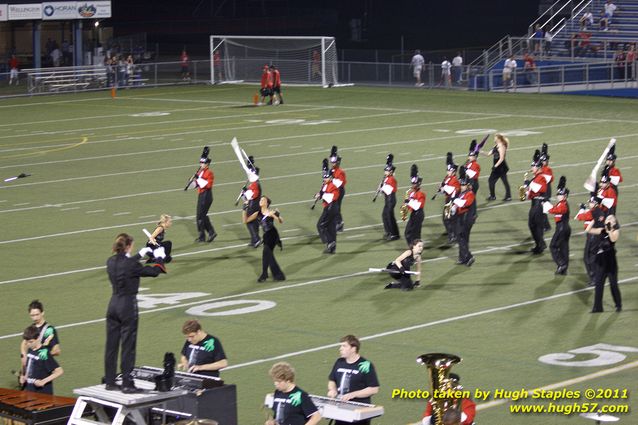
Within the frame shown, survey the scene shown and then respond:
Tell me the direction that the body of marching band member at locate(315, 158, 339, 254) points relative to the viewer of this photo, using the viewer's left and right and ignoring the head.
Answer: facing the viewer and to the left of the viewer

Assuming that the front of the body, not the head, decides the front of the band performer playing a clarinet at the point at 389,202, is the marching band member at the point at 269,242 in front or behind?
in front

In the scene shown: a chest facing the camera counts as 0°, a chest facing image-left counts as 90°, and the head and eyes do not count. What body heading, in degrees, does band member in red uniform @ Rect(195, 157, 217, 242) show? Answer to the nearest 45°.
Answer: approximately 45°

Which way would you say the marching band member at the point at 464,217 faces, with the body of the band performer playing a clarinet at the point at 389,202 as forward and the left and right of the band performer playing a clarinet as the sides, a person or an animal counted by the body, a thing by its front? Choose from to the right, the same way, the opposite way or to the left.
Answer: the same way

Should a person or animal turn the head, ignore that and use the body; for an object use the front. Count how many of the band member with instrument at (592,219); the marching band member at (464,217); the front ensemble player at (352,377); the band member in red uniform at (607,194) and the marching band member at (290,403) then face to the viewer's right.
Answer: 0

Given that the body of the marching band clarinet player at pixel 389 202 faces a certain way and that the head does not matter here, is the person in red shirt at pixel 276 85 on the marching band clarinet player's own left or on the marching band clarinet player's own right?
on the marching band clarinet player's own right

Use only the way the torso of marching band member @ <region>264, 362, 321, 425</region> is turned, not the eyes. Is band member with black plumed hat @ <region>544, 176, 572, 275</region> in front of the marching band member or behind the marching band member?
behind

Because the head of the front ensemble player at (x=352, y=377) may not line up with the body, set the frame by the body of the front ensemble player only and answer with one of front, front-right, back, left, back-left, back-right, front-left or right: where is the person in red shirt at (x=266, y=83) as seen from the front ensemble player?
back-right

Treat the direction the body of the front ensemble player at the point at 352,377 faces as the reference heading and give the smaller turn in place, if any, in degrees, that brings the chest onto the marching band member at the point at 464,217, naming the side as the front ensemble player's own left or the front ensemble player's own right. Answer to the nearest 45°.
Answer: approximately 135° to the front ensemble player's own right

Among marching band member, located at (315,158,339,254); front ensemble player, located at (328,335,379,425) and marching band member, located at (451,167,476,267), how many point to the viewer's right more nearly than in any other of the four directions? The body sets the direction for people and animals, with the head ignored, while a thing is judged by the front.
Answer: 0

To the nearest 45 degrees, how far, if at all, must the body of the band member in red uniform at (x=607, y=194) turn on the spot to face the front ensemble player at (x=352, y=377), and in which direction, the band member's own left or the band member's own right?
approximately 45° to the band member's own left

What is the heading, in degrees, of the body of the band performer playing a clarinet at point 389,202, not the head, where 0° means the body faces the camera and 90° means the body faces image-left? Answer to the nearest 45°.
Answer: approximately 45°

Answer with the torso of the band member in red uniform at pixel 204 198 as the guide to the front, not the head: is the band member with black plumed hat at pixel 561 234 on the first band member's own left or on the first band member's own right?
on the first band member's own left
